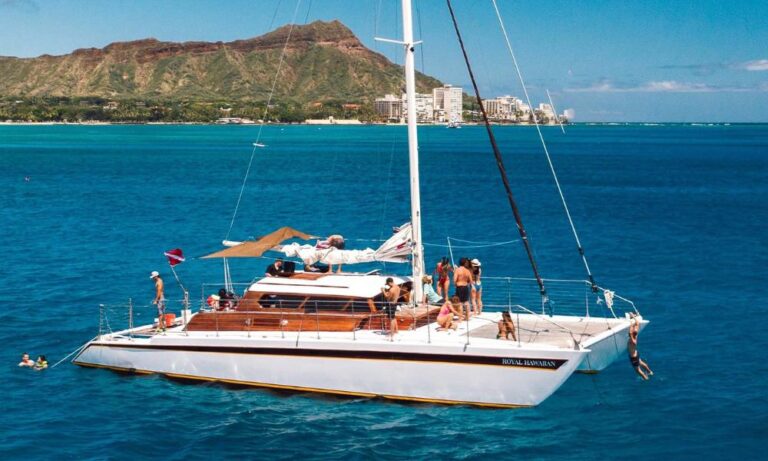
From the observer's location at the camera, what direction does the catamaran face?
facing the viewer and to the right of the viewer

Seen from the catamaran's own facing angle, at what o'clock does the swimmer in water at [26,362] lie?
The swimmer in water is roughly at 5 o'clock from the catamaran.

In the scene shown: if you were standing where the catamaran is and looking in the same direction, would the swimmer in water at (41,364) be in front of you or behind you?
behind
